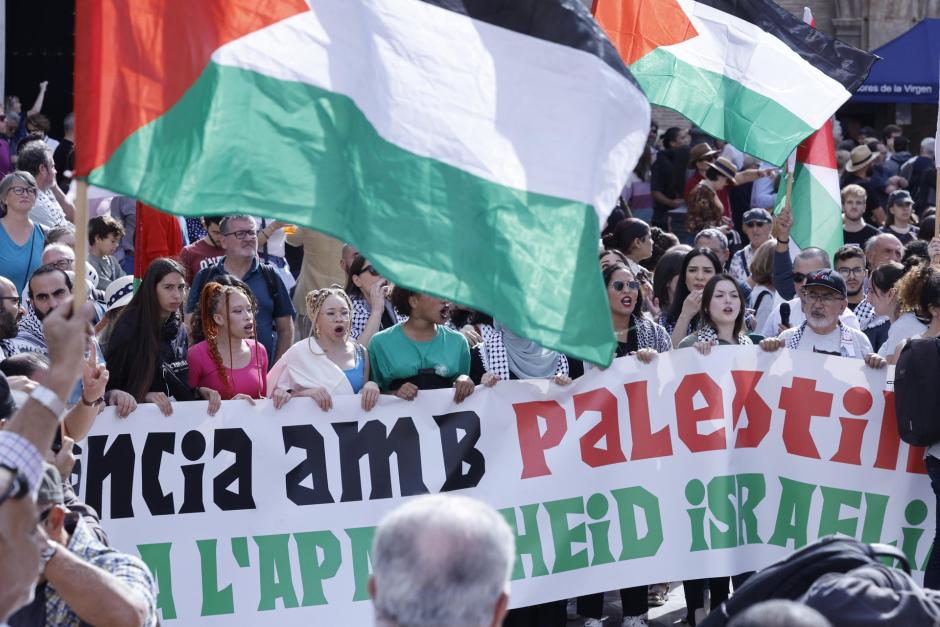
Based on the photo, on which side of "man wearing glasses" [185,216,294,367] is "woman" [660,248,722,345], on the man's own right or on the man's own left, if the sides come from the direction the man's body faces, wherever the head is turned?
on the man's own left

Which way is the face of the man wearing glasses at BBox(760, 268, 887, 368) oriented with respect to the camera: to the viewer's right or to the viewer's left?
to the viewer's left

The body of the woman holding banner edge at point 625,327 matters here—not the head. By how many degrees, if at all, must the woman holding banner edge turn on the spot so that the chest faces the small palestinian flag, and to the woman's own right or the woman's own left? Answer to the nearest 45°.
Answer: approximately 135° to the woman's own left

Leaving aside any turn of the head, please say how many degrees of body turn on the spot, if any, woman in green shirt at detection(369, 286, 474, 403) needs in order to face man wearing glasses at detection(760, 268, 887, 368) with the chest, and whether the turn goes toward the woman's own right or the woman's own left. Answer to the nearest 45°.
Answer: approximately 90° to the woman's own left

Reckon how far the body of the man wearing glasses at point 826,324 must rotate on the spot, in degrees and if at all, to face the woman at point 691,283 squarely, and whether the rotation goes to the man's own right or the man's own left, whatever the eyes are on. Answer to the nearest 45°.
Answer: approximately 135° to the man's own right

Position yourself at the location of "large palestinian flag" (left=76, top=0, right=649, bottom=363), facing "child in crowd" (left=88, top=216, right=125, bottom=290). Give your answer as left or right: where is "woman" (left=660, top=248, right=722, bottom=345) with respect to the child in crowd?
right

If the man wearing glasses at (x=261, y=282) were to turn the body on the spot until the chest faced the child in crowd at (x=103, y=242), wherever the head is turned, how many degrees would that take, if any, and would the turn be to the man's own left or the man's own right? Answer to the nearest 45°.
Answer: approximately 135° to the man's own right

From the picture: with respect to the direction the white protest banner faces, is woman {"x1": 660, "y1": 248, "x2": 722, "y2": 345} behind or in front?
behind
